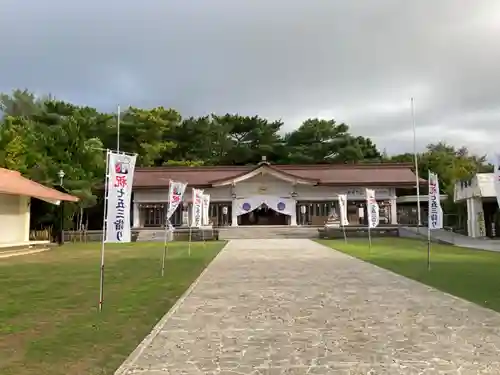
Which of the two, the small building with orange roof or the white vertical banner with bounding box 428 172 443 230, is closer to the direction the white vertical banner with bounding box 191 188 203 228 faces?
the white vertical banner

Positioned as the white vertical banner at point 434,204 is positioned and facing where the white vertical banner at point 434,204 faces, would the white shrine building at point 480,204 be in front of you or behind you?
behind

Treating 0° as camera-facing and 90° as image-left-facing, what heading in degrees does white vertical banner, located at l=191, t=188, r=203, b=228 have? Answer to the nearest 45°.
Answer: approximately 0°

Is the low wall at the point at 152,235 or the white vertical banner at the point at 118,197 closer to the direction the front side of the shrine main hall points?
the white vertical banner

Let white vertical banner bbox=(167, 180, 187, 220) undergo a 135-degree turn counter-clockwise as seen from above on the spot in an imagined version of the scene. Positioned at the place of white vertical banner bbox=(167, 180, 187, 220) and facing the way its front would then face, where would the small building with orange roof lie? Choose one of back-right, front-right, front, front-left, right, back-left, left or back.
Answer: left

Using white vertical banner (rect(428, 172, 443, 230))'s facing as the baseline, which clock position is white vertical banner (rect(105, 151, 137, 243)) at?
white vertical banner (rect(105, 151, 137, 243)) is roughly at 1 o'clock from white vertical banner (rect(428, 172, 443, 230)).

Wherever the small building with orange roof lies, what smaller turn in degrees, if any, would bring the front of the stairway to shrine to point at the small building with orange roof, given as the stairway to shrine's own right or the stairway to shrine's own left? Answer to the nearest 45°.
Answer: approximately 45° to the stairway to shrine's own right

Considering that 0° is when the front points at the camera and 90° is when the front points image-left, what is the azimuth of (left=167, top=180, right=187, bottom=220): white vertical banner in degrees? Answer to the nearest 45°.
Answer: approximately 0°
